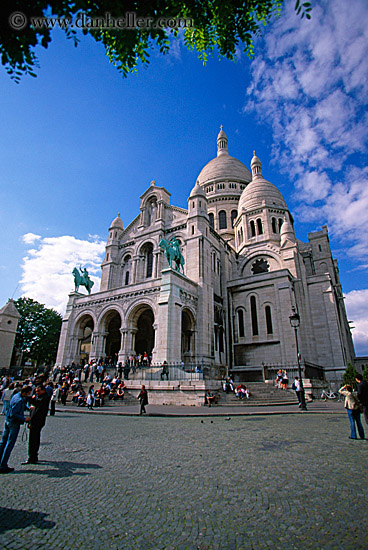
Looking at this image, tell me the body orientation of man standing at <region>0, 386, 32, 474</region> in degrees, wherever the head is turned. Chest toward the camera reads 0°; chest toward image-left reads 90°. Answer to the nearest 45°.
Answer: approximately 270°

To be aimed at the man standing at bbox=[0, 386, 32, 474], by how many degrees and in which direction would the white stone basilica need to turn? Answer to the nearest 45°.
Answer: approximately 45° to its left

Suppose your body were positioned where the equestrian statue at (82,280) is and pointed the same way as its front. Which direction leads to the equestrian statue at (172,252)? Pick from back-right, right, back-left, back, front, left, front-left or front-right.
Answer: left

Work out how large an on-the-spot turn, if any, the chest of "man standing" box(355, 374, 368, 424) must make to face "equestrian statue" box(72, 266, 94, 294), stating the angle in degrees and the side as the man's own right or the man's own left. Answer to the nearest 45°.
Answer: approximately 45° to the man's own right

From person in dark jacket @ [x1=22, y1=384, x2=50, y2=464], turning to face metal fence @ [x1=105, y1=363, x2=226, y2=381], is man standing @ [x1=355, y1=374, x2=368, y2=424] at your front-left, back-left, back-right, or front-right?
front-right

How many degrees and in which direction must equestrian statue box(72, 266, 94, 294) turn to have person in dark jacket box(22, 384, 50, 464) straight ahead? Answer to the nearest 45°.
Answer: approximately 45° to its left

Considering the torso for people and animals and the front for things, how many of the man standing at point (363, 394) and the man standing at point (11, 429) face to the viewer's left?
1

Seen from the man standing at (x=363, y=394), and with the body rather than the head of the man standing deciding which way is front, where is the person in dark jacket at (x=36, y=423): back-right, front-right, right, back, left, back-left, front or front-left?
front-left

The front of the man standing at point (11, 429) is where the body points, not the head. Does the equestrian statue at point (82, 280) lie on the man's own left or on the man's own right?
on the man's own left

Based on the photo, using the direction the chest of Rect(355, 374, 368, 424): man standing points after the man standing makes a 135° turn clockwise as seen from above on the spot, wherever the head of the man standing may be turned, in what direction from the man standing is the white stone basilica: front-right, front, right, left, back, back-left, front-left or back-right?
left

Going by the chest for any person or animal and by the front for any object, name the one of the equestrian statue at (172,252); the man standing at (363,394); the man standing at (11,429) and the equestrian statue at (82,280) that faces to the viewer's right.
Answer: the man standing at (11,429)

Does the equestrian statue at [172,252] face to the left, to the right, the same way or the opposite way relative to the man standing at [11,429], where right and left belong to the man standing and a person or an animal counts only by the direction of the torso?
the opposite way

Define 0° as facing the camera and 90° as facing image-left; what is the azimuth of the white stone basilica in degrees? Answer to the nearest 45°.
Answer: approximately 45°

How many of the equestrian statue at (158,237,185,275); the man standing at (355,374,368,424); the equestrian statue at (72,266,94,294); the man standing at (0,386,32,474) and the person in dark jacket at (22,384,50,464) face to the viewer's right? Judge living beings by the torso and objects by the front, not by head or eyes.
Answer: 1

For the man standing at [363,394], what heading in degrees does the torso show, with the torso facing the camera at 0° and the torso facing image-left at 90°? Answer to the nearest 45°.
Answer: approximately 90°

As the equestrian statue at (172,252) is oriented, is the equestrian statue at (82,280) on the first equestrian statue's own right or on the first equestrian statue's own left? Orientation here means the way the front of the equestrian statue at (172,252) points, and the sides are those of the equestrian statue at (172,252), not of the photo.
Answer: on the first equestrian statue's own right

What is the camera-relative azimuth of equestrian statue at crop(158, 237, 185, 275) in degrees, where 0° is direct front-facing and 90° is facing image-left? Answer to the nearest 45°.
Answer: approximately 45°
